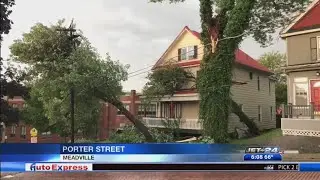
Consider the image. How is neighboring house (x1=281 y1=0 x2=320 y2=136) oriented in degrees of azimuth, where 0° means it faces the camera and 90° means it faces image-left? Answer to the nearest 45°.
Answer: approximately 0°

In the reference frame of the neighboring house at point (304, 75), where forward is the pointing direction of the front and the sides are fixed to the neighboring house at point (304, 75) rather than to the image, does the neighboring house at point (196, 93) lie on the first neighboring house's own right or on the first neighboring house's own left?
on the first neighboring house's own right

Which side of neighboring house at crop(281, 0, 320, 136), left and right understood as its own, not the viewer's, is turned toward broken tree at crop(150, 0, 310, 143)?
right
